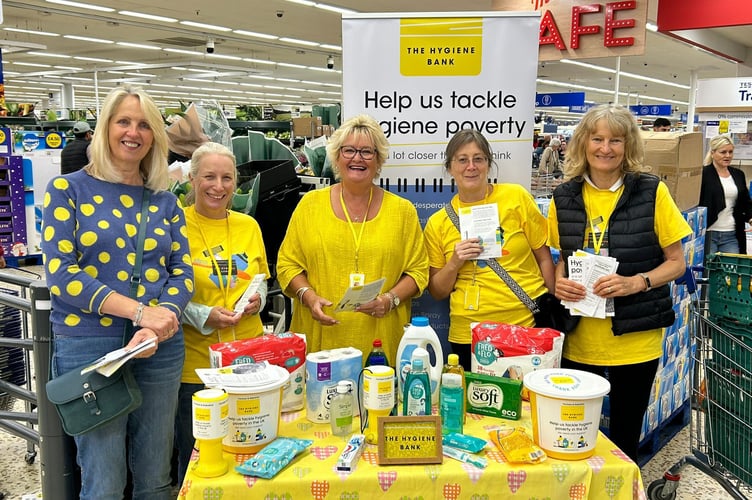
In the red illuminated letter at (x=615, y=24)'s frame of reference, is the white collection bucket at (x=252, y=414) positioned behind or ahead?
ahead

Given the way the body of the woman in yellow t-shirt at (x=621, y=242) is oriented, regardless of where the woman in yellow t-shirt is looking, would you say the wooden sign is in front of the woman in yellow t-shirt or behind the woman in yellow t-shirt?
in front

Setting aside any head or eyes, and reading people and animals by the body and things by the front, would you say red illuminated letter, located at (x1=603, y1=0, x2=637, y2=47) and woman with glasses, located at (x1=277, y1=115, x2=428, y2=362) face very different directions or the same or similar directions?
same or similar directions

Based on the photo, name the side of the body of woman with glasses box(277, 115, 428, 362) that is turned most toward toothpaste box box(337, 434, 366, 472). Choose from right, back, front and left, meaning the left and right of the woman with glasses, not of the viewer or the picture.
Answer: front

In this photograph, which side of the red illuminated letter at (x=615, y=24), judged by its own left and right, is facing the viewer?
front

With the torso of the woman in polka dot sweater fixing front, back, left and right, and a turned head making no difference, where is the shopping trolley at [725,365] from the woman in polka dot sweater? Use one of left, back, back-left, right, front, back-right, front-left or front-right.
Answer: front-left

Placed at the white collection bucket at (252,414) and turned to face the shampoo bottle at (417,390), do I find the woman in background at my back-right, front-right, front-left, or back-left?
front-left

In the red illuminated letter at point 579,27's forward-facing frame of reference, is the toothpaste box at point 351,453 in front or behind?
in front

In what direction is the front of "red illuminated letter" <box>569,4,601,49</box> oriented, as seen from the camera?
facing the viewer

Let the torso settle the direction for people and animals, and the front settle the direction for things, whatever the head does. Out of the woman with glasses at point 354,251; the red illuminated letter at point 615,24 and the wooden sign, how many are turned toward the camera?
3

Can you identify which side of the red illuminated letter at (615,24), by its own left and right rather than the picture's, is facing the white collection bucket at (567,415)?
front

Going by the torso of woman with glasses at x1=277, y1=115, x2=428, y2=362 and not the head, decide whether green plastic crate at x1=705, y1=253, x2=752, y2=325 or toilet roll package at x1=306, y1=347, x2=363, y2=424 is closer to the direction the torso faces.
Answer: the toilet roll package

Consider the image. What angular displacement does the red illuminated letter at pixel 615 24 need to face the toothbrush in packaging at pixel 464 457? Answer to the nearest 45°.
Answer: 0° — it already faces it

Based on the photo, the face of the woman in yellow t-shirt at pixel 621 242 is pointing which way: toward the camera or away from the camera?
toward the camera
